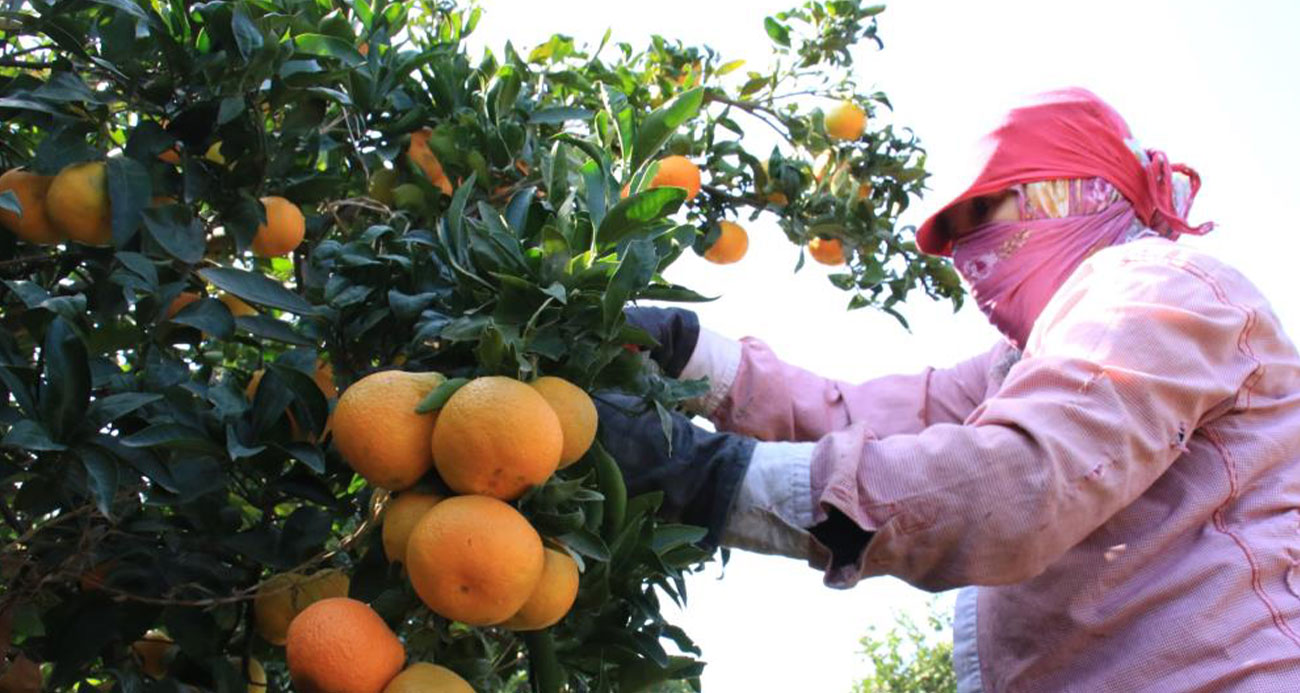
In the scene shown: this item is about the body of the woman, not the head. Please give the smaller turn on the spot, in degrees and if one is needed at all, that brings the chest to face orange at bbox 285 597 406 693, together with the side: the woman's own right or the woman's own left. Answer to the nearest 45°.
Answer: approximately 45° to the woman's own left

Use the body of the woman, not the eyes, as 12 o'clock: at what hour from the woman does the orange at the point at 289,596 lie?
The orange is roughly at 11 o'clock from the woman.

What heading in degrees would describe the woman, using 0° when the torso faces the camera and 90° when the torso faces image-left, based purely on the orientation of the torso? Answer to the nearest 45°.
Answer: approximately 90°

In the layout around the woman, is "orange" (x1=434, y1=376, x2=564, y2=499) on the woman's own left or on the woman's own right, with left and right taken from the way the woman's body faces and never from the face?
on the woman's own left

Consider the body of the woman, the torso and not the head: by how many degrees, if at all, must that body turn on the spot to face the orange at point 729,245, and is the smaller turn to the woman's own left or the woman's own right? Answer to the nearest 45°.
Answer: approximately 45° to the woman's own right

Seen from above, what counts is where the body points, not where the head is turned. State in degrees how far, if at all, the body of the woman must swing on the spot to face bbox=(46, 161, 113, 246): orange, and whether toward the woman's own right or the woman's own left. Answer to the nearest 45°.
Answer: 0° — they already face it

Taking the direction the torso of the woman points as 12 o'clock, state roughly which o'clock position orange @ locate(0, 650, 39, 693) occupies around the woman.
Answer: The orange is roughly at 11 o'clock from the woman.
